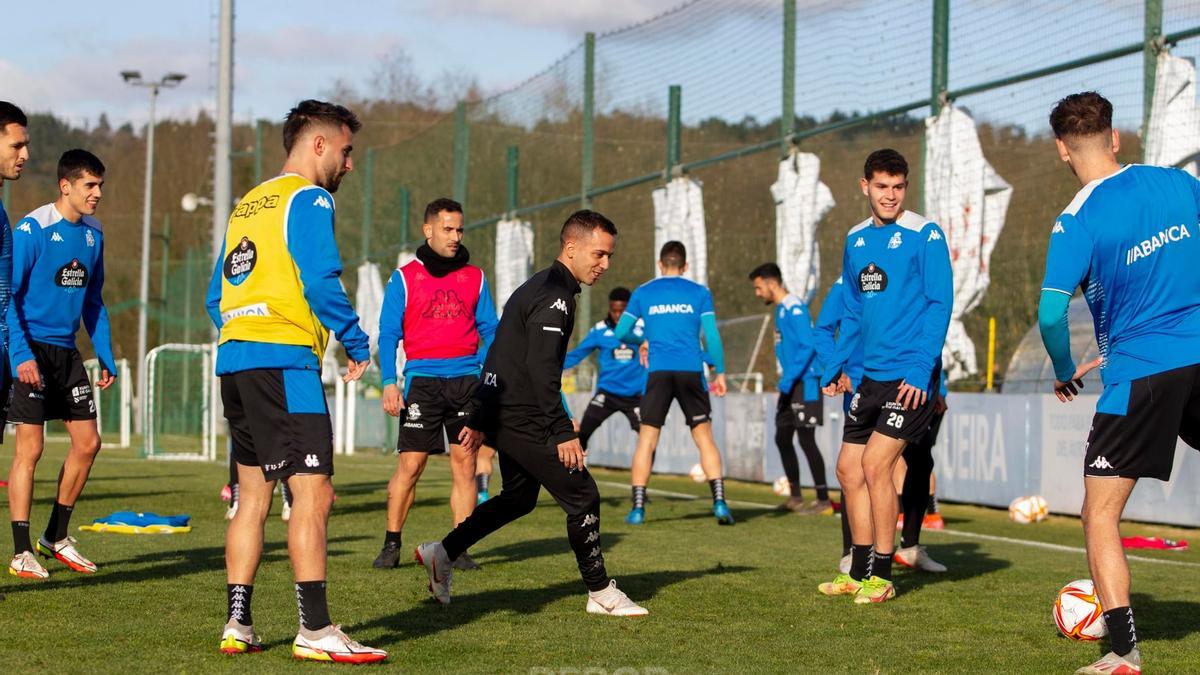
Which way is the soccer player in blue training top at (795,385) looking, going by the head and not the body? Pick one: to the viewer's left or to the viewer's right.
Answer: to the viewer's left

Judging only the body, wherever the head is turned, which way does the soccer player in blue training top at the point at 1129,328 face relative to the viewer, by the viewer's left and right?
facing away from the viewer and to the left of the viewer

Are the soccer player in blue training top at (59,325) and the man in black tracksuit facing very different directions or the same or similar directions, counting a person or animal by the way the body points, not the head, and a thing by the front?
same or similar directions

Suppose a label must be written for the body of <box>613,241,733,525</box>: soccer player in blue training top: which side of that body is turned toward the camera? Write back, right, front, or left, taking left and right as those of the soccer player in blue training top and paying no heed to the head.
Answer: back

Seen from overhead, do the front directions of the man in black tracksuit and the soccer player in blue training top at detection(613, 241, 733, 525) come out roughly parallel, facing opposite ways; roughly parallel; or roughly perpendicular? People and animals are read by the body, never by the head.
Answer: roughly perpendicular

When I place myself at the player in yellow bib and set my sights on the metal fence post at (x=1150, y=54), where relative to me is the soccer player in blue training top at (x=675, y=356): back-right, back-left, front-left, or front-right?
front-left

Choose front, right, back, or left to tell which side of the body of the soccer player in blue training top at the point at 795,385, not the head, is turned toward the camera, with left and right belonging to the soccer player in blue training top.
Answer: left

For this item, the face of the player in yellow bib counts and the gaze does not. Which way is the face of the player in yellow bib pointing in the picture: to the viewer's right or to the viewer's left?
to the viewer's right

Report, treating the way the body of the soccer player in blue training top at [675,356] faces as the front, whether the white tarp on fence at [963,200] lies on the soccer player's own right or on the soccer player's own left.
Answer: on the soccer player's own right

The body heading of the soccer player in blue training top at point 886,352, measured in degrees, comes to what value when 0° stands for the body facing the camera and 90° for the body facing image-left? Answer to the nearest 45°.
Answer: approximately 45°

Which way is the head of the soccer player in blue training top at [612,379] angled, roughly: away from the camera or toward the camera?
toward the camera

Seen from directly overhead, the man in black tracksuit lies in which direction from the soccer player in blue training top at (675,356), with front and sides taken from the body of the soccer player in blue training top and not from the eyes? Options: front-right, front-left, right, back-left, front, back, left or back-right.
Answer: back

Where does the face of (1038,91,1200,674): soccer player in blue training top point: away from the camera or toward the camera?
away from the camera

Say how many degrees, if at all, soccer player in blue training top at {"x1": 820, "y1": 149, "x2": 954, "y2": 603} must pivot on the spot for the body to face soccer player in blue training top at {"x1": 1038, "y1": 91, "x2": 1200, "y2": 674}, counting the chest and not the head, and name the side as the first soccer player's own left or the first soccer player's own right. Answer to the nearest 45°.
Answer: approximately 90° to the first soccer player's own left

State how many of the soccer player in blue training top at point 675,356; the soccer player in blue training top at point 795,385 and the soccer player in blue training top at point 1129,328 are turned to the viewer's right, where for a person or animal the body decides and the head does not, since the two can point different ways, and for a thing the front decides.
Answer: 0

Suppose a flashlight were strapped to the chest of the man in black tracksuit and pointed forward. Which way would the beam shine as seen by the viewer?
to the viewer's right

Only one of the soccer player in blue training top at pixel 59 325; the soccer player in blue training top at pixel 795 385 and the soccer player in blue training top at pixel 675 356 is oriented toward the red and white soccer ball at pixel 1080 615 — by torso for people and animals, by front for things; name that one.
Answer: the soccer player in blue training top at pixel 59 325
